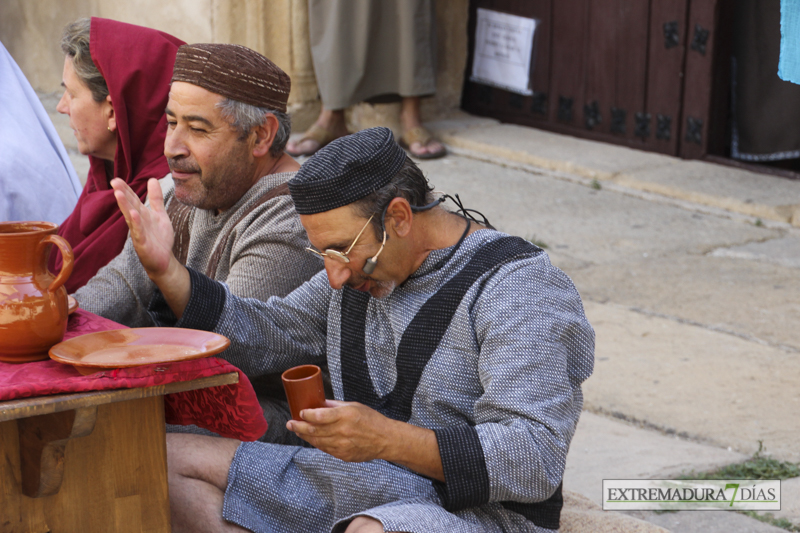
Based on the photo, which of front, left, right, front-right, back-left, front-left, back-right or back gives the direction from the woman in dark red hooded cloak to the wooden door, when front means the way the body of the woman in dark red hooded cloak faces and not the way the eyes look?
back-right

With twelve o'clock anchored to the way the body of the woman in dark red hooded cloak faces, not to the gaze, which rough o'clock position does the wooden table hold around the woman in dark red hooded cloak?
The wooden table is roughly at 9 o'clock from the woman in dark red hooded cloak.

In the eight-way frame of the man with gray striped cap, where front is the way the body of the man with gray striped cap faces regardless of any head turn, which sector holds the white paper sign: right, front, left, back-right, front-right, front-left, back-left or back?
back-right

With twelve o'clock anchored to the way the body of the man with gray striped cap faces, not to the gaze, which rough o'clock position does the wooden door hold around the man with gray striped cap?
The wooden door is roughly at 5 o'clock from the man with gray striped cap.

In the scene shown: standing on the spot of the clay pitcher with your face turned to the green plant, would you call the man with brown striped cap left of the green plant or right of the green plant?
left

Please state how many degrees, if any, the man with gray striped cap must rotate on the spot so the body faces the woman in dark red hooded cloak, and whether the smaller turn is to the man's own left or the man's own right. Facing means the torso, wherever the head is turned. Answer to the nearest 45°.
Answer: approximately 90° to the man's own right

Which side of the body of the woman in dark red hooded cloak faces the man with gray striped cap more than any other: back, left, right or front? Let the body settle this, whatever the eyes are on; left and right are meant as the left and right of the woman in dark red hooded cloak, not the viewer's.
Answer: left

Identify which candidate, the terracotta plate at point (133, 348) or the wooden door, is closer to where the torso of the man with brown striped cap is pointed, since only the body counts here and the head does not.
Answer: the terracotta plate

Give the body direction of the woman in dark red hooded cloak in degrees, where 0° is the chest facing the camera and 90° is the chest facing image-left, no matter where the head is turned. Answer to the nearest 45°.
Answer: approximately 90°

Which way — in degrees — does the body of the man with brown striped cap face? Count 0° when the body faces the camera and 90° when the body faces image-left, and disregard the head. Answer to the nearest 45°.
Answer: approximately 45°

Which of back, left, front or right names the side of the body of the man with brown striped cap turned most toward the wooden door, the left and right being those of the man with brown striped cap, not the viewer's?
back

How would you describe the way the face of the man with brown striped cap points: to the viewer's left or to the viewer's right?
to the viewer's left
